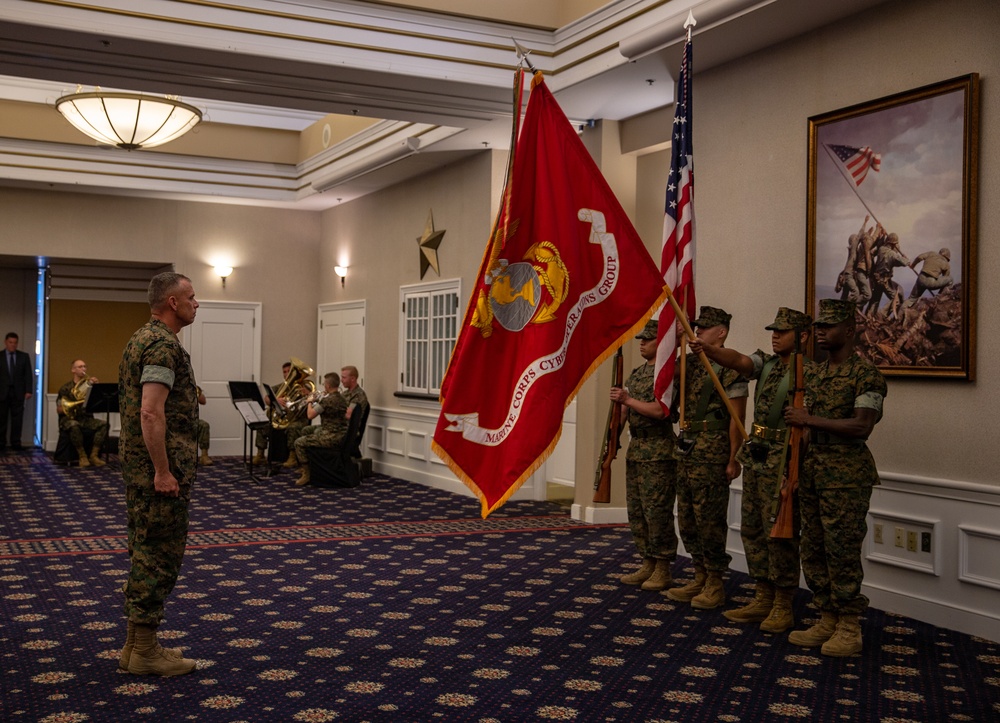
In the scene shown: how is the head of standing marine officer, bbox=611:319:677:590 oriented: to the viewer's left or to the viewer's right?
to the viewer's left

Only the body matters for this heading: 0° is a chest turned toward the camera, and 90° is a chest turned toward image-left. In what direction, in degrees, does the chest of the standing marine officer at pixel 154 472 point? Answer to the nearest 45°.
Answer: approximately 270°

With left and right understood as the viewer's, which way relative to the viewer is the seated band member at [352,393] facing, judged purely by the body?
facing to the left of the viewer

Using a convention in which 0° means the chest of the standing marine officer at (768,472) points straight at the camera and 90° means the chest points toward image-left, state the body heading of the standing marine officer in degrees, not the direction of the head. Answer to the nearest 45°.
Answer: approximately 45°

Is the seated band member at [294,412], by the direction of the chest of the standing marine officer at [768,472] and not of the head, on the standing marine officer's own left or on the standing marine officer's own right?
on the standing marine officer's own right

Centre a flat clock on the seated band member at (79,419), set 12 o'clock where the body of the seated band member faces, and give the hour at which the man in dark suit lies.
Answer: The man in dark suit is roughly at 7 o'clock from the seated band member.

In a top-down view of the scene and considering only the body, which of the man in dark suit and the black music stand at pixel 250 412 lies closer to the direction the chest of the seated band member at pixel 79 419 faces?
the black music stand

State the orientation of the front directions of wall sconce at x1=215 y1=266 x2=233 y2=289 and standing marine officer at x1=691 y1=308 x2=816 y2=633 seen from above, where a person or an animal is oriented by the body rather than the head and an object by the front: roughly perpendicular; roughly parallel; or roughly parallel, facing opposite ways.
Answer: roughly perpendicular

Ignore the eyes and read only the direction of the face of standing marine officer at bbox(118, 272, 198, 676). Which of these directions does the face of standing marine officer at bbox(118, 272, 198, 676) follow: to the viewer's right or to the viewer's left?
to the viewer's right

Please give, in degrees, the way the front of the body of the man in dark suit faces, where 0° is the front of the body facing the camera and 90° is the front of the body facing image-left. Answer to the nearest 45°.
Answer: approximately 0°
